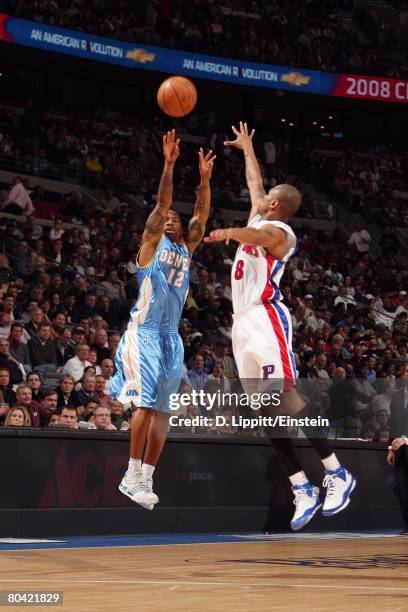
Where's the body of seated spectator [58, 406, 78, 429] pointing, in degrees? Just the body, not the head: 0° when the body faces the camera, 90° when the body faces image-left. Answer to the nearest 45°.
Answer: approximately 0°

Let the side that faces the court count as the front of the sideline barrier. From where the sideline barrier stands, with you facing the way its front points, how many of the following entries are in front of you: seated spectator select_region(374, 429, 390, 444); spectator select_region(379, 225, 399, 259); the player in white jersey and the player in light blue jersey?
2

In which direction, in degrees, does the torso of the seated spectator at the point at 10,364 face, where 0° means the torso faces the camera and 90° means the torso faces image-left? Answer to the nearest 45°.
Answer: approximately 315°

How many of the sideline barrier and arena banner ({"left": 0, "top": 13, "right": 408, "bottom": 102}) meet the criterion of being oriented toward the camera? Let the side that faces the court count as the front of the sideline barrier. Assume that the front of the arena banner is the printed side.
2

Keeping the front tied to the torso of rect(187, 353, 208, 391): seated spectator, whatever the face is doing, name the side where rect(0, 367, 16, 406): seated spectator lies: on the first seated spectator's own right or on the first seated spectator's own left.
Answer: on the first seated spectator's own right

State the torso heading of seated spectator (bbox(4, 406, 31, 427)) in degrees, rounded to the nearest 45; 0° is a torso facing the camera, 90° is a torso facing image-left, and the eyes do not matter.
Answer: approximately 0°

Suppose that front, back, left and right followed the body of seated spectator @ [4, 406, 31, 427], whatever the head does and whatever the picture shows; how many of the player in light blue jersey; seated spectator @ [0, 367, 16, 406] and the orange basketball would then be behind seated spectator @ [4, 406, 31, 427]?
1

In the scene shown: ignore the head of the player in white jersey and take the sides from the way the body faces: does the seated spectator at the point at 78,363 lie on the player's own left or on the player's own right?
on the player's own right

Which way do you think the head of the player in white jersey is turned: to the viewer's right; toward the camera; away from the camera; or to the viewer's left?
to the viewer's left
